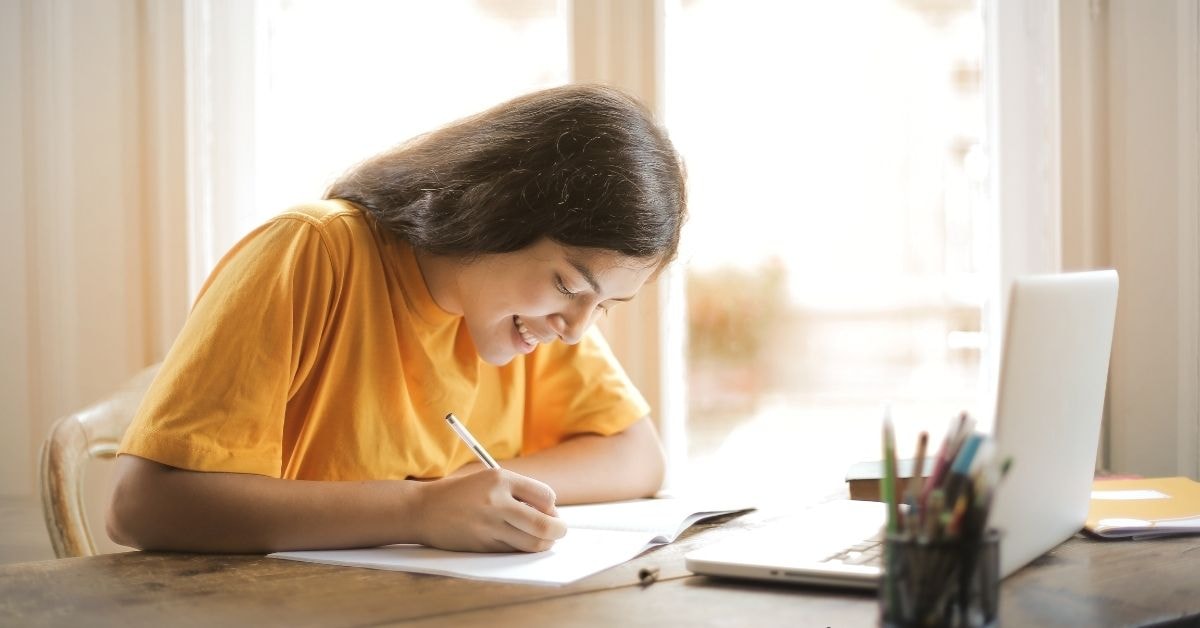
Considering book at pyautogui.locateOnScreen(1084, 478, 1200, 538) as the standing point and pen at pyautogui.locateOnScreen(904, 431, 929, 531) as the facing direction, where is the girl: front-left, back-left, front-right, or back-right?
front-right

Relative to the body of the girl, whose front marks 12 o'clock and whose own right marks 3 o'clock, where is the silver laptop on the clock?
The silver laptop is roughly at 12 o'clock from the girl.

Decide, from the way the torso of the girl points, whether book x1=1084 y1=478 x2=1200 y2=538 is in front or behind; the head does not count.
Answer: in front

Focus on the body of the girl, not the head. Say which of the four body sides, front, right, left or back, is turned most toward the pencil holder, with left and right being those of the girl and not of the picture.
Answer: front

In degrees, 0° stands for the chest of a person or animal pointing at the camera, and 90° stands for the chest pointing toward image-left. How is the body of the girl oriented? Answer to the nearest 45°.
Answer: approximately 315°

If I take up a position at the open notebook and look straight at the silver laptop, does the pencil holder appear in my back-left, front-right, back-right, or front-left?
front-right

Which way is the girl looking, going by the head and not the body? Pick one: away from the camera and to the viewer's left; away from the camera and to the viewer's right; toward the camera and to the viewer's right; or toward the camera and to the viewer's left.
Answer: toward the camera and to the viewer's right

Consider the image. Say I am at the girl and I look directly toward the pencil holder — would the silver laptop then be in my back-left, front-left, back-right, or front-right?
front-left
